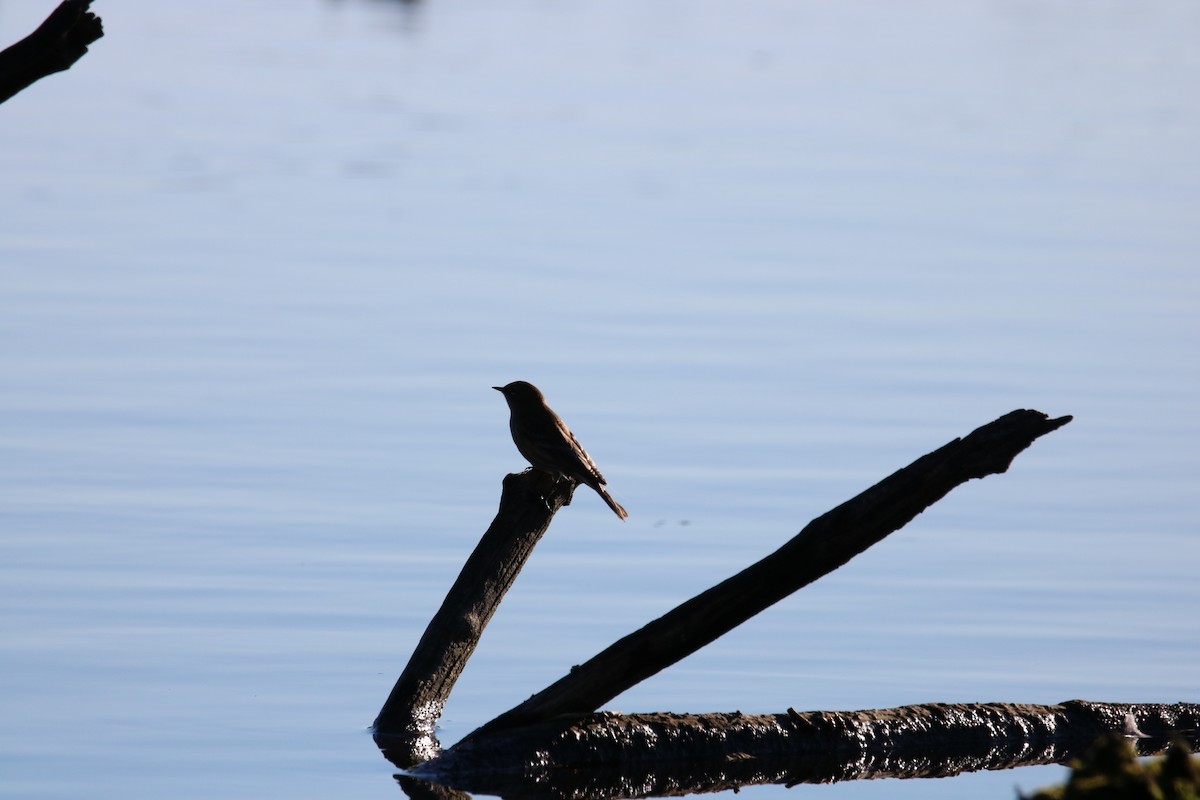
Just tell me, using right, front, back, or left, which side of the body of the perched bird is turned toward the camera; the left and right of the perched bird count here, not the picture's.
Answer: left

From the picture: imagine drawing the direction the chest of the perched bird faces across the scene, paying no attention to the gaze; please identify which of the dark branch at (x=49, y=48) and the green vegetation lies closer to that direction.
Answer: the dark branch
